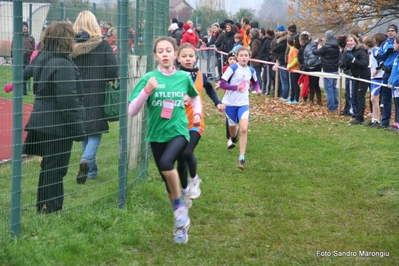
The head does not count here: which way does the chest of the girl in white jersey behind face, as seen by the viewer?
toward the camera

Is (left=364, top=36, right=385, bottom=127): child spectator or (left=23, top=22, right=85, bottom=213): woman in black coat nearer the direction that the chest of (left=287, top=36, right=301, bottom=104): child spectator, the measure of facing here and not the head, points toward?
the woman in black coat

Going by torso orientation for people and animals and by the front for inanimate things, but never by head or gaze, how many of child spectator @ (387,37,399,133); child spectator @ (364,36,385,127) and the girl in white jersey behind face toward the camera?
1

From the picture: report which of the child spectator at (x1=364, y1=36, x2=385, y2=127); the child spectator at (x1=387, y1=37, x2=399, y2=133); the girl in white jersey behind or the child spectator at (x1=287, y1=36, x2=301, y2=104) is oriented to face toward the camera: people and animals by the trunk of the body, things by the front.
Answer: the girl in white jersey behind

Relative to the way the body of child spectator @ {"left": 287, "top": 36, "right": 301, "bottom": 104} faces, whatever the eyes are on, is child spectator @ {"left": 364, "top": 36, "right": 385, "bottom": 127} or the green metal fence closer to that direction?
the green metal fence

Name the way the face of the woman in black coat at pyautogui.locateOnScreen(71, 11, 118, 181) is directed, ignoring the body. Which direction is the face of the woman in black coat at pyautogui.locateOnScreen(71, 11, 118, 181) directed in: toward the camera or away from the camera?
away from the camera

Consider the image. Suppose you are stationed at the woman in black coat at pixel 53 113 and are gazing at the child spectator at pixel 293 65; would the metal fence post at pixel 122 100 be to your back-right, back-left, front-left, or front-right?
front-right

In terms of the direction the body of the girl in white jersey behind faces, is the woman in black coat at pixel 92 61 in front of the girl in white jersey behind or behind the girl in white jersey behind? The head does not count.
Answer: in front

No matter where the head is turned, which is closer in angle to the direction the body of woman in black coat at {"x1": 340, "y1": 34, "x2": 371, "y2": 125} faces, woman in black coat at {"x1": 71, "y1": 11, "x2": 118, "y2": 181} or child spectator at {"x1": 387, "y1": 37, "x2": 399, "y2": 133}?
the woman in black coat

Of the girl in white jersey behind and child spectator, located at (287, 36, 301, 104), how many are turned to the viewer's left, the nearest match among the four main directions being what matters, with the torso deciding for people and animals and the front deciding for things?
1

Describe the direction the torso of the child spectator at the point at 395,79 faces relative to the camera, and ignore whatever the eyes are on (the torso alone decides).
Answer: to the viewer's left

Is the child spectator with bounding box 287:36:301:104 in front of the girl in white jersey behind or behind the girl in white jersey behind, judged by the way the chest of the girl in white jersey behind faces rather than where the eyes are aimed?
behind

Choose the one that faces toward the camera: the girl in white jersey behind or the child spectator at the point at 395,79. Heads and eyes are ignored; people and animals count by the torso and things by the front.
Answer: the girl in white jersey behind

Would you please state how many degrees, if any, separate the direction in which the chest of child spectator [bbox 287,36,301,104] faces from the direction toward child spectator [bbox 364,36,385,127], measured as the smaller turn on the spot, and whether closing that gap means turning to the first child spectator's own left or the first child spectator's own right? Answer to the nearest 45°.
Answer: approximately 135° to the first child spectator's own left

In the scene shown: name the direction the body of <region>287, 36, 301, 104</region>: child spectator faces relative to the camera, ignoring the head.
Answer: to the viewer's left

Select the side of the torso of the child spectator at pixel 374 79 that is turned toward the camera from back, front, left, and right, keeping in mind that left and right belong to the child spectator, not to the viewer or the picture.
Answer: left

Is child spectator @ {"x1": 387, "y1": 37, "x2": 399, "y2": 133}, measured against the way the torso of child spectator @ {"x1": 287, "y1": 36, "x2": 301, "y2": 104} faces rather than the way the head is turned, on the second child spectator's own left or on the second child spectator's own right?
on the second child spectator's own left

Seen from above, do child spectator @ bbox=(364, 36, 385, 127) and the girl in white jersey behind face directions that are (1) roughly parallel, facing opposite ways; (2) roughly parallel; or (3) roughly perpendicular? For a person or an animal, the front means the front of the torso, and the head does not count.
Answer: roughly perpendicular

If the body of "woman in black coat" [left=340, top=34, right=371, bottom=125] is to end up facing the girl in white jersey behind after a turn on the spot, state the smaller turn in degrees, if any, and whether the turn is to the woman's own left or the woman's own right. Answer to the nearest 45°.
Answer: approximately 45° to the woman's own left

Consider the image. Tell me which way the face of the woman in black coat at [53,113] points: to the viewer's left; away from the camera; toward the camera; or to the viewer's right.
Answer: away from the camera

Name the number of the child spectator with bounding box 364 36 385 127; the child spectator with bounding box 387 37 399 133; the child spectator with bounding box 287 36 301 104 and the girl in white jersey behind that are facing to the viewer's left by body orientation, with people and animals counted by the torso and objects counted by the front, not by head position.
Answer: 3
